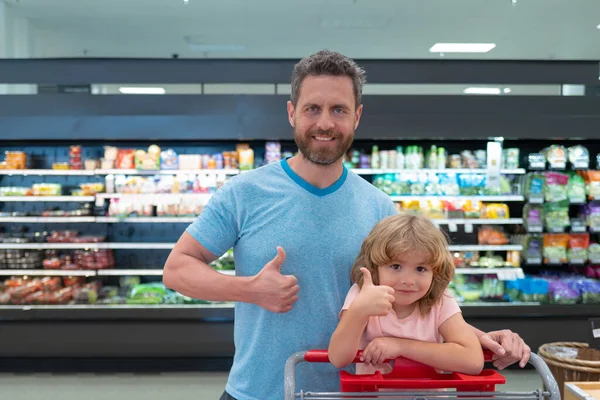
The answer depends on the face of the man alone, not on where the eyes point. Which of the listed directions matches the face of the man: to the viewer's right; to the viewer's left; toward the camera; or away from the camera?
toward the camera

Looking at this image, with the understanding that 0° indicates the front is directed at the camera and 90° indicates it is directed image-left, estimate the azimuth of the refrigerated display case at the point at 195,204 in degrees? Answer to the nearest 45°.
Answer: approximately 0°

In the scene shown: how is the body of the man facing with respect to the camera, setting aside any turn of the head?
toward the camera

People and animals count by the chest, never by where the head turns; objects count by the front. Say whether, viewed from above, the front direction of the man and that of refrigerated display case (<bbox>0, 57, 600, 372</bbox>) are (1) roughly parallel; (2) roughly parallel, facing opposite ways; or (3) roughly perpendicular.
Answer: roughly parallel

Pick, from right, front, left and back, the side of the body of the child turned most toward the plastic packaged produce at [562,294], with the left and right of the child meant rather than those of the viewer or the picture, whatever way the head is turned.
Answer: back

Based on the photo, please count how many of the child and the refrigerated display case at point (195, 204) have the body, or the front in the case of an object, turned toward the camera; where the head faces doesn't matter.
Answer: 2

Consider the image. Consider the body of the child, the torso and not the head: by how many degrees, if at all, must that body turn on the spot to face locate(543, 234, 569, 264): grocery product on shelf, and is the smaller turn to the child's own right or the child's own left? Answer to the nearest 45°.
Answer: approximately 180°

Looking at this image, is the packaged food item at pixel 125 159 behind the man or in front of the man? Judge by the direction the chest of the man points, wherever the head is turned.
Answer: behind

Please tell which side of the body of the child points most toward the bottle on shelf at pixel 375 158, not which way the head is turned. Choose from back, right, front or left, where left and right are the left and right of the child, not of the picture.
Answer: back

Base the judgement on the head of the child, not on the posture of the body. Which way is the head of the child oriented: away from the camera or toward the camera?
toward the camera

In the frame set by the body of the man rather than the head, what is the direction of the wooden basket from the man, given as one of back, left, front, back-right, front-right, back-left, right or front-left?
back-left

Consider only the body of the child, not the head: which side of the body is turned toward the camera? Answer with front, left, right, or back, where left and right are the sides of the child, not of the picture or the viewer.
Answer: front

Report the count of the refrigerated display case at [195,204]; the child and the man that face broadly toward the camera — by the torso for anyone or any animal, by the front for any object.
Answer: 3
